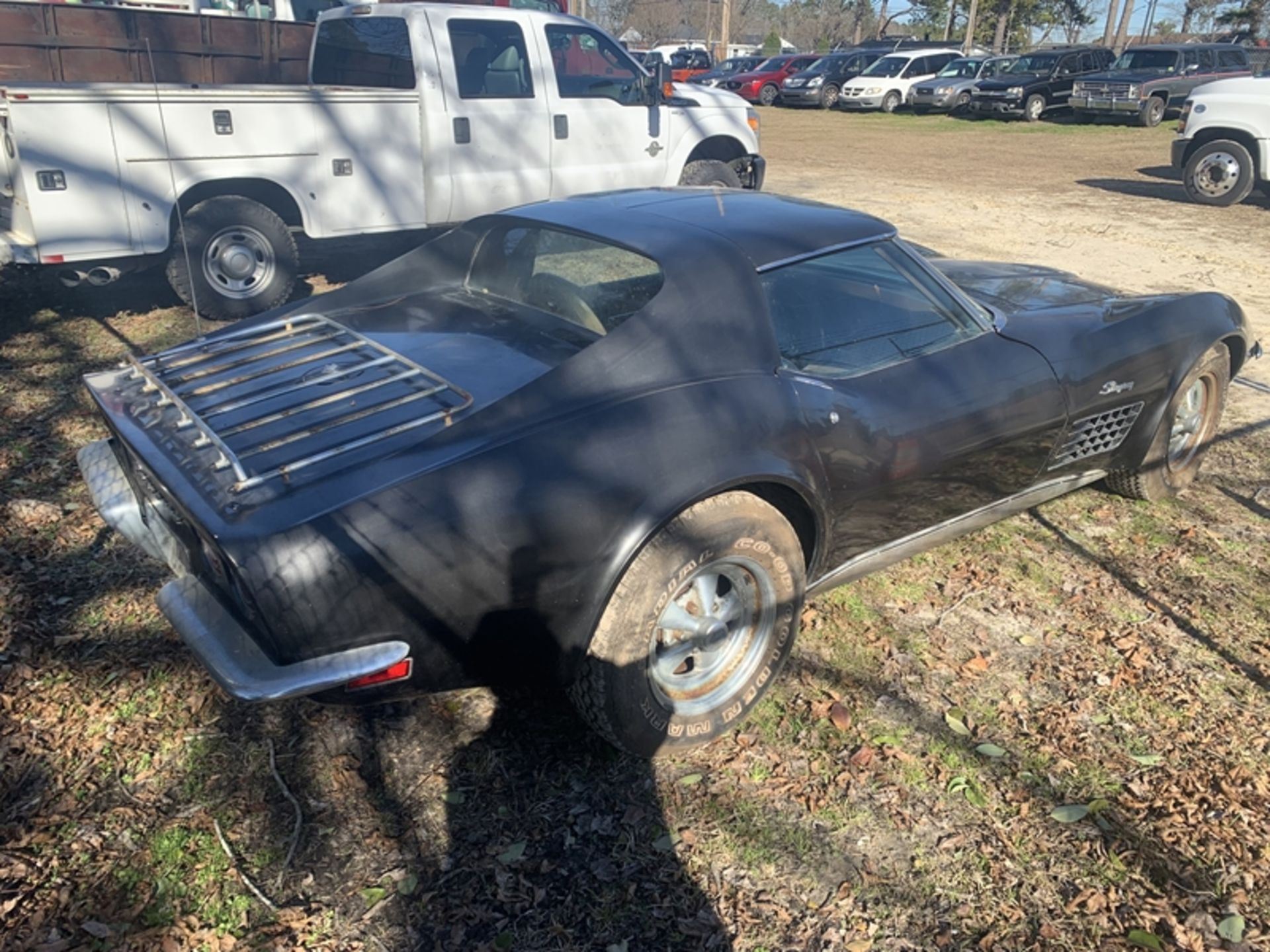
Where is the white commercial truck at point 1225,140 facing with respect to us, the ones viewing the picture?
facing to the left of the viewer

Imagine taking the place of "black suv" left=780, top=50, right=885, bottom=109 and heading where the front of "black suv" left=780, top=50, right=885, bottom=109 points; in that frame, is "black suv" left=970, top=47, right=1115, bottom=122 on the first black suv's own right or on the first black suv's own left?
on the first black suv's own left

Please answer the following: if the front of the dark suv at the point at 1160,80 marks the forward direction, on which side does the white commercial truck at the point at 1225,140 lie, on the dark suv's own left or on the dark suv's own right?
on the dark suv's own left

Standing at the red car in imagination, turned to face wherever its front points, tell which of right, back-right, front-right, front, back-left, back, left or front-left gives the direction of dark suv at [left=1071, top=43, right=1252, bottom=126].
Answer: left

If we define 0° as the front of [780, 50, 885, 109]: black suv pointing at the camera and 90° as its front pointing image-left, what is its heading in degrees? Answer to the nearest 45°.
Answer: approximately 45°

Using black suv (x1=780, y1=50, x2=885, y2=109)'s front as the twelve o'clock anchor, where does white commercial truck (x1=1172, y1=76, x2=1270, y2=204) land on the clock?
The white commercial truck is roughly at 10 o'clock from the black suv.

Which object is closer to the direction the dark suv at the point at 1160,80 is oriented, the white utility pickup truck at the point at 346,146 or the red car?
the white utility pickup truck

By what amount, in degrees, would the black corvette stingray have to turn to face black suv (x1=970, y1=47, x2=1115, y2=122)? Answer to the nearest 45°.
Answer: approximately 45° to its left

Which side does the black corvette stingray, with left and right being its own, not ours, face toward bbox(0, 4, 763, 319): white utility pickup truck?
left

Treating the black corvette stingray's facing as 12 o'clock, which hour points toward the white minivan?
The white minivan is roughly at 11 o'clock from the black corvette stingray.

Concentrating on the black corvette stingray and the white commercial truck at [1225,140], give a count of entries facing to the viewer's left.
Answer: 1

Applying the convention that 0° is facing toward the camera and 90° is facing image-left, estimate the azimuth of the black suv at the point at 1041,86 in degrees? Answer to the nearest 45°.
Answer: approximately 45°

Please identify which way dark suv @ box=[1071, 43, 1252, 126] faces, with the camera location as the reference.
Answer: facing the viewer and to the left of the viewer

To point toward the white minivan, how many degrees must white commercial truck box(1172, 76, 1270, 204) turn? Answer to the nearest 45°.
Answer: approximately 45° to its right

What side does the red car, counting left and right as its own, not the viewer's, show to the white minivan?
left

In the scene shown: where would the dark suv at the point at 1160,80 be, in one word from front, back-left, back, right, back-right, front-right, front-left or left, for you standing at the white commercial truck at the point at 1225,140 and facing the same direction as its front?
right

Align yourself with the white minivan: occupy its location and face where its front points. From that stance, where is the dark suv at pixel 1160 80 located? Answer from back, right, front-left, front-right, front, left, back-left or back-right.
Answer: left
